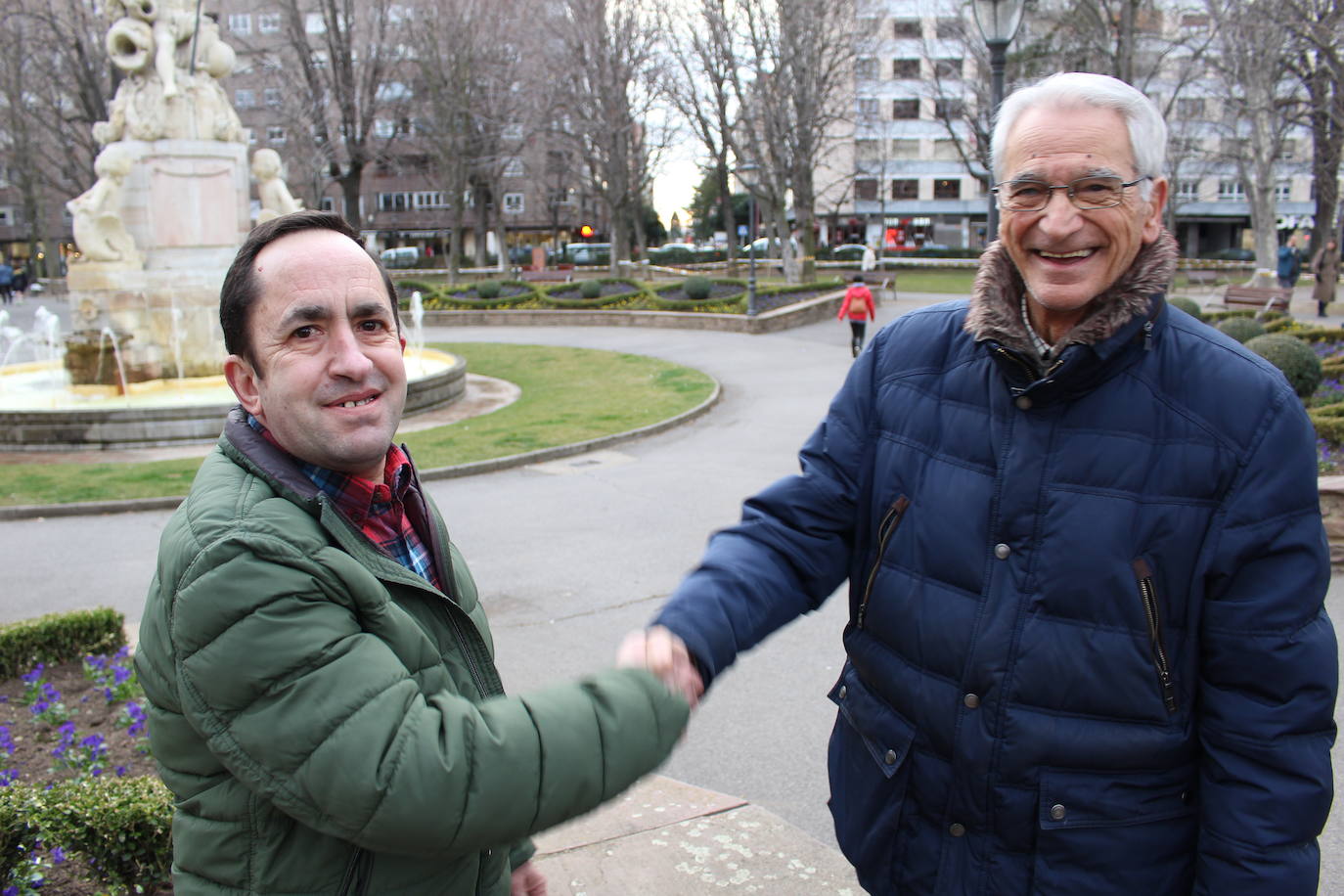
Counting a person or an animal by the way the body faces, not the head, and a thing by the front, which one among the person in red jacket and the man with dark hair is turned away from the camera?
the person in red jacket

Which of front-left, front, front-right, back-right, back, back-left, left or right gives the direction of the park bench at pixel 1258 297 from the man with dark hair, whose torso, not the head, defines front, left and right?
left

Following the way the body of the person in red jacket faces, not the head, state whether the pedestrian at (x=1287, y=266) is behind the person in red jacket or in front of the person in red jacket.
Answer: in front

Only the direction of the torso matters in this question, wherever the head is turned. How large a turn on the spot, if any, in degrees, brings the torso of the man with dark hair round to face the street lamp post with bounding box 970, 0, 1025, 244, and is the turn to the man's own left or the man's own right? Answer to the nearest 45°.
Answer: approximately 90° to the man's own left

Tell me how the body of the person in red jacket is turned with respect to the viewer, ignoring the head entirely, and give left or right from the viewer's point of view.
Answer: facing away from the viewer

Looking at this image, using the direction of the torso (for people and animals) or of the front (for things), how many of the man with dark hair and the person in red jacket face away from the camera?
1

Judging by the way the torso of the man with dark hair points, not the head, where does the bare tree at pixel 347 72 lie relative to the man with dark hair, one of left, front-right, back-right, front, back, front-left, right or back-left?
back-left

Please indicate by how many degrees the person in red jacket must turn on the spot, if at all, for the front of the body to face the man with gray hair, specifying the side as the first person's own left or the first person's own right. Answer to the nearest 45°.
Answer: approximately 180°

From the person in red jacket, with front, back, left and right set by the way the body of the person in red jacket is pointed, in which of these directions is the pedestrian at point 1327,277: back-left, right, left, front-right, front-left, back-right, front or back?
front-right

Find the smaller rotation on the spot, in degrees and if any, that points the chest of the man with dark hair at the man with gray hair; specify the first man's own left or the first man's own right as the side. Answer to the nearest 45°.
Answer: approximately 45° to the first man's own left

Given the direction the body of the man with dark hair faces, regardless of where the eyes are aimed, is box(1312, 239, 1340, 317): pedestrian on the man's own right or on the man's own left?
on the man's own left

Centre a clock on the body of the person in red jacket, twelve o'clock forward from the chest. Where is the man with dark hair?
The man with dark hair is roughly at 6 o'clock from the person in red jacket.

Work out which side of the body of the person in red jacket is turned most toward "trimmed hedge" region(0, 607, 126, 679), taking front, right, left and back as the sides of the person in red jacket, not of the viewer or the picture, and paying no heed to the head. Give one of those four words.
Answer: back
